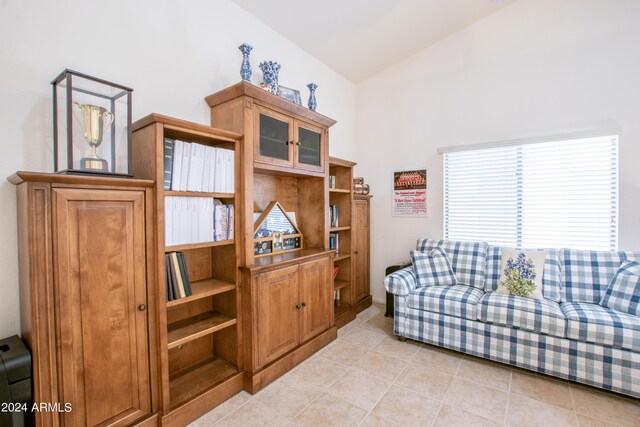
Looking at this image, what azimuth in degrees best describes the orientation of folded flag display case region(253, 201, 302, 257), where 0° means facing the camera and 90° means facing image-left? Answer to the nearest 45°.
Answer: approximately 315°

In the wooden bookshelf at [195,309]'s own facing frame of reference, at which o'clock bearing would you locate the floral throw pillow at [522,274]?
The floral throw pillow is roughly at 11 o'clock from the wooden bookshelf.

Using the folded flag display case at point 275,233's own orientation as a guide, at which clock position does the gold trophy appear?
The gold trophy is roughly at 3 o'clock from the folded flag display case.
